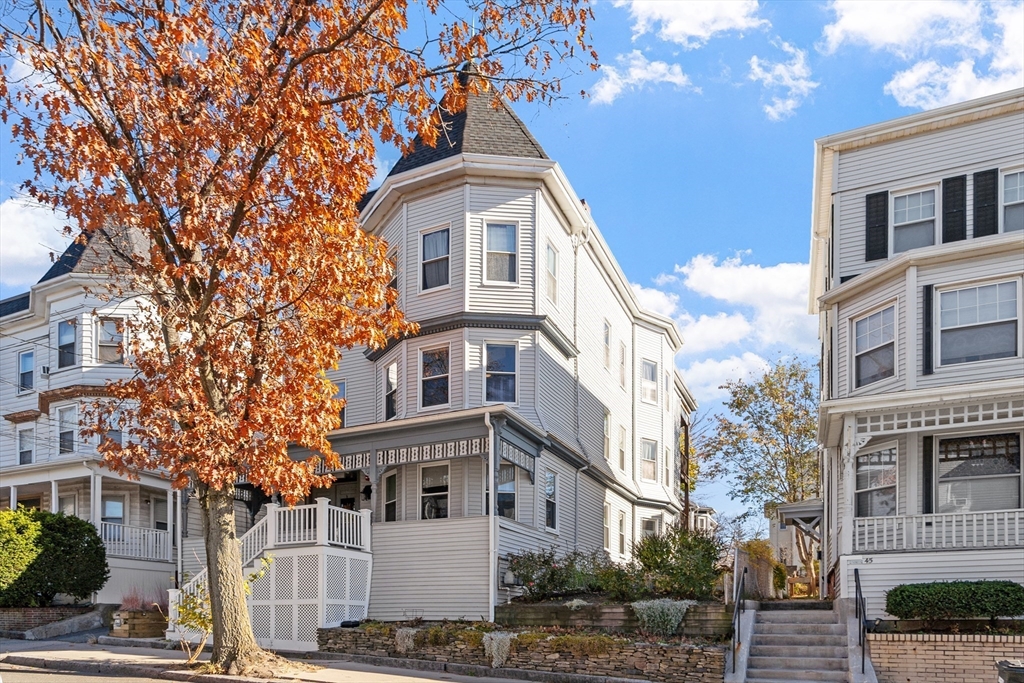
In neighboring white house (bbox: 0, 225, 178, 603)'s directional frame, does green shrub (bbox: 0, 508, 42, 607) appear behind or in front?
in front

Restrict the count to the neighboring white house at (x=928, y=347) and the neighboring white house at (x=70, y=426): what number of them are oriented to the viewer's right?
0

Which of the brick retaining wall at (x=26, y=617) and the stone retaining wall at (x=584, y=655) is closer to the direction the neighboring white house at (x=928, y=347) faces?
the stone retaining wall

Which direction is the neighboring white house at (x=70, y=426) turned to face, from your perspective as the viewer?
facing the viewer and to the left of the viewer

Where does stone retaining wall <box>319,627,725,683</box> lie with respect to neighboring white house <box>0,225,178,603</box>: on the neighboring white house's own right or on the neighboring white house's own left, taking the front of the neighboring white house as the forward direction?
on the neighboring white house's own left

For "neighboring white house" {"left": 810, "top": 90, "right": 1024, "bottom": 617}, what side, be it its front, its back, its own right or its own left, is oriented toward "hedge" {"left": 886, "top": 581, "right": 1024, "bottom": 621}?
front

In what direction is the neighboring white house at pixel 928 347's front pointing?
toward the camera

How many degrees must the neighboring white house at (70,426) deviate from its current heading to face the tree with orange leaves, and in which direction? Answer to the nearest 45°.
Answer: approximately 45° to its left

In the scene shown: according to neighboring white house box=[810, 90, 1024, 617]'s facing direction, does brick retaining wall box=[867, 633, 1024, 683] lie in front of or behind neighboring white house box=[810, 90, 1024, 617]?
in front
